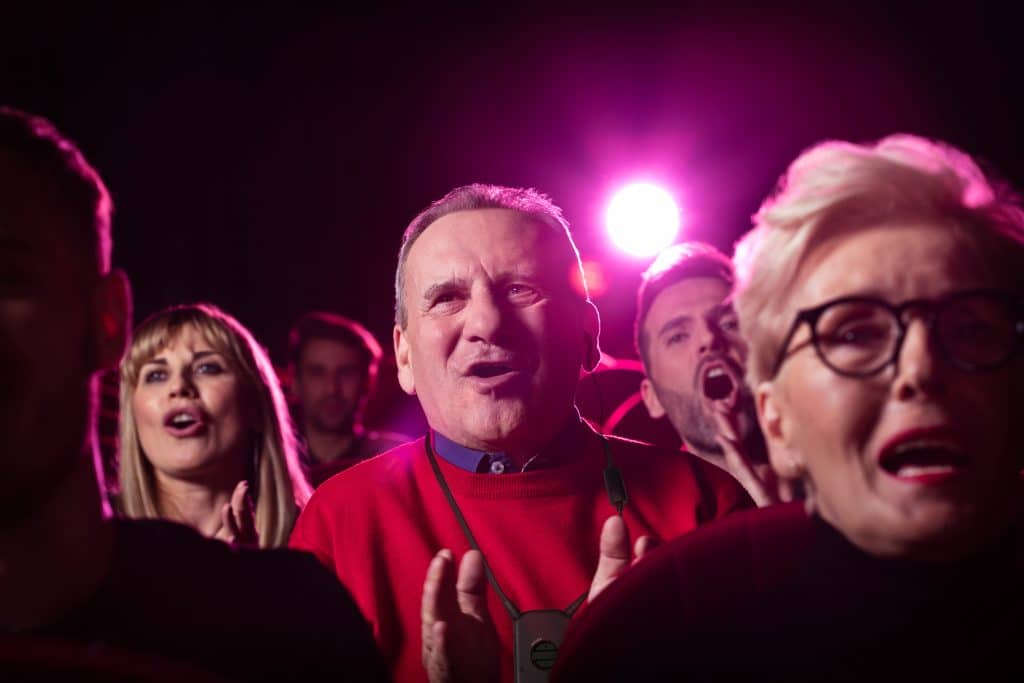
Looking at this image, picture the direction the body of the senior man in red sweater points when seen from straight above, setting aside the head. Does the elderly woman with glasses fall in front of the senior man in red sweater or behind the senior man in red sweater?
in front

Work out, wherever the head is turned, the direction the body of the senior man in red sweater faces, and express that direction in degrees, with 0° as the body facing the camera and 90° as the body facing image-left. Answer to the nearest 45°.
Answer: approximately 0°

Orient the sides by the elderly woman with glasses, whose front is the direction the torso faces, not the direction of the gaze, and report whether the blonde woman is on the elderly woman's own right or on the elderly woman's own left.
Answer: on the elderly woman's own right

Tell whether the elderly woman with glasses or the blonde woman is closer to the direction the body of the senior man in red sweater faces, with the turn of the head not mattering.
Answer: the elderly woman with glasses

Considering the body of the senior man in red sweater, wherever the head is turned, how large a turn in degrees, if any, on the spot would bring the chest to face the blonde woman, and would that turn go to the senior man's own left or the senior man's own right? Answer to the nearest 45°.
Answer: approximately 135° to the senior man's own right

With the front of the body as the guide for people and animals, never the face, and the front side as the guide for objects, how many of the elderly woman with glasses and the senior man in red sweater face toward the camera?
2

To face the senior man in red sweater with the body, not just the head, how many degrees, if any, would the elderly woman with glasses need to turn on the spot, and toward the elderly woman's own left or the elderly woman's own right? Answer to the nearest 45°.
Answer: approximately 135° to the elderly woman's own right
